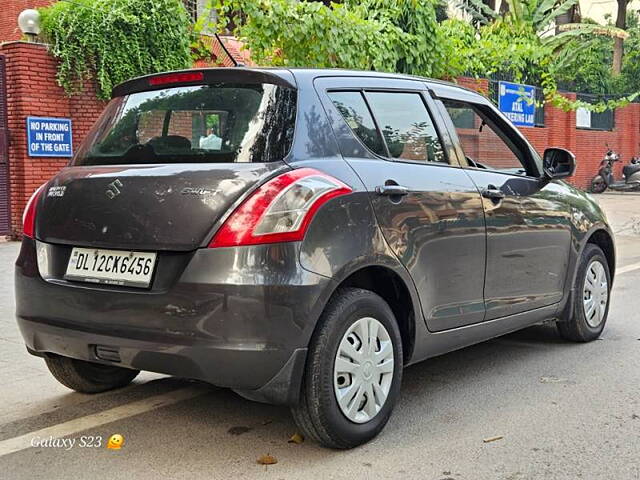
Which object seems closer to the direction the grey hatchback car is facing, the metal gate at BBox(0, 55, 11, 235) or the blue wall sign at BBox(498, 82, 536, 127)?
the blue wall sign

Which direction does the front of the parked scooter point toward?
to the viewer's left

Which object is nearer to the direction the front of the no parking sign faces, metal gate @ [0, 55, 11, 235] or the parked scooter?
the metal gate

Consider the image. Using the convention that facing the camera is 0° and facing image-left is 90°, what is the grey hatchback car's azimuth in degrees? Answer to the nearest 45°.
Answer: approximately 225°

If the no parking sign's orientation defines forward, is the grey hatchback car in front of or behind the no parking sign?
in front

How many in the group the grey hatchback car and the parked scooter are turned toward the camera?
0

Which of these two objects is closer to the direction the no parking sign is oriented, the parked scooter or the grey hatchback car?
the grey hatchback car

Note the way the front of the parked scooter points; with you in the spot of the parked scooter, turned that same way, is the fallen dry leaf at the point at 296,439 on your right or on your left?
on your left

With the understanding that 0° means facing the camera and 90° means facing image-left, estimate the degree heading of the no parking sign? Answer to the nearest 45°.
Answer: approximately 0°

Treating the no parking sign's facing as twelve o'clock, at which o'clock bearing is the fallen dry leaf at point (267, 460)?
The fallen dry leaf is roughly at 12 o'clock from the no parking sign.

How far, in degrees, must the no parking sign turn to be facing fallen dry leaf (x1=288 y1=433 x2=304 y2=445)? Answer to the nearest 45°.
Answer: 0° — it already faces it

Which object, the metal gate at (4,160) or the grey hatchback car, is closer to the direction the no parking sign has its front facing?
the grey hatchback car
